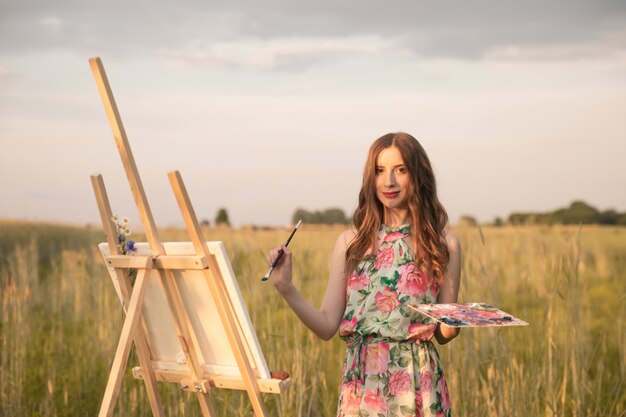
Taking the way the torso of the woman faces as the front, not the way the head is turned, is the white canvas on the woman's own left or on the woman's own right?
on the woman's own right

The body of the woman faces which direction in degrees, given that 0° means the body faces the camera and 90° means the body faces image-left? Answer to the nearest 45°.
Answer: approximately 0°

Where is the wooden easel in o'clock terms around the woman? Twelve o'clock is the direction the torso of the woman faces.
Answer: The wooden easel is roughly at 3 o'clock from the woman.
